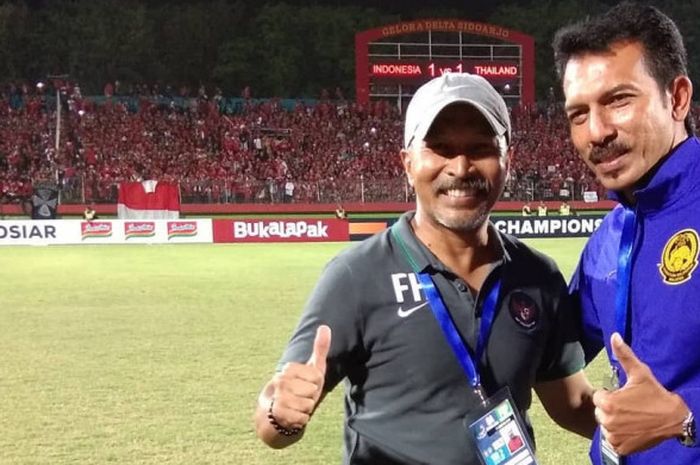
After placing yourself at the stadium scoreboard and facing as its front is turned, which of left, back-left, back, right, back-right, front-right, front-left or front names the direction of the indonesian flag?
front-right

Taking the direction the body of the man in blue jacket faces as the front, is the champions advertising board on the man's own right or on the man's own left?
on the man's own right

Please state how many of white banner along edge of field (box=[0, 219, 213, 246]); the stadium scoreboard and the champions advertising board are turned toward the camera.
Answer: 3

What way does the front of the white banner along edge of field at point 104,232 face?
toward the camera

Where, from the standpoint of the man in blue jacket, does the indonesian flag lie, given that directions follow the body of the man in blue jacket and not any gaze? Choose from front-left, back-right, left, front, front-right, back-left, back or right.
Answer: right

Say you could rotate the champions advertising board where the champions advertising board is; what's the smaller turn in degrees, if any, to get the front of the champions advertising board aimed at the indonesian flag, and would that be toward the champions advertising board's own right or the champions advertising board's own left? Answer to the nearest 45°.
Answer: approximately 90° to the champions advertising board's own right

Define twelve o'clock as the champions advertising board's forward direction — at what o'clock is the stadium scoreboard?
The stadium scoreboard is roughly at 5 o'clock from the champions advertising board.

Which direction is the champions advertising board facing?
toward the camera

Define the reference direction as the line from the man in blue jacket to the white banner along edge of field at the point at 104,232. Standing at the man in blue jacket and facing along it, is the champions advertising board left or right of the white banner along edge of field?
right
